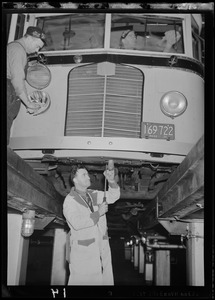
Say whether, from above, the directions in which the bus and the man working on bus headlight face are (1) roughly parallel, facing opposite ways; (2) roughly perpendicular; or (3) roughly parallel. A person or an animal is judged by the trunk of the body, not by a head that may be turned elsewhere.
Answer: roughly perpendicular

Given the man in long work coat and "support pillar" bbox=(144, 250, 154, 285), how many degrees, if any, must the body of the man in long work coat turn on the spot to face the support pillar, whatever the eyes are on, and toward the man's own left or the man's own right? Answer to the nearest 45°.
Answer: approximately 135° to the man's own left

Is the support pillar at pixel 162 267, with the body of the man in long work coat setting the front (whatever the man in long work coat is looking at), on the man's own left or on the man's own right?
on the man's own left

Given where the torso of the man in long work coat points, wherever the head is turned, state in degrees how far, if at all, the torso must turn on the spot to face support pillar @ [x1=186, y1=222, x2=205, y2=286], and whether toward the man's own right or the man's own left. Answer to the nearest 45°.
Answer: approximately 90° to the man's own left

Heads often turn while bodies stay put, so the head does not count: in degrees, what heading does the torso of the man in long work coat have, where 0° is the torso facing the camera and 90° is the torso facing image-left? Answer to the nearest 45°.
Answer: approximately 315°

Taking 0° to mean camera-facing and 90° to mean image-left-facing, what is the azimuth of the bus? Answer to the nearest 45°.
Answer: approximately 0°

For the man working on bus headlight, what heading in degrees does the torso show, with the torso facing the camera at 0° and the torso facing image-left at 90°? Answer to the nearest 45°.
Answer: approximately 270°
